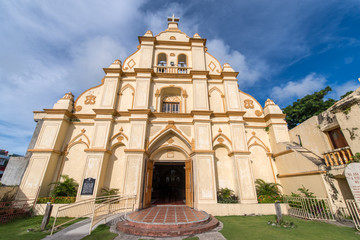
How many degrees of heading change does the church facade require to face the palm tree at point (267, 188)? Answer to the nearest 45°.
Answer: approximately 90° to its left

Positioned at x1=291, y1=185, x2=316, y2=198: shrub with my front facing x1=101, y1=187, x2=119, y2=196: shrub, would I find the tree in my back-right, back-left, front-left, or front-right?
back-right

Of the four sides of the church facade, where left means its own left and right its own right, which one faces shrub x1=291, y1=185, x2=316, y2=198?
left

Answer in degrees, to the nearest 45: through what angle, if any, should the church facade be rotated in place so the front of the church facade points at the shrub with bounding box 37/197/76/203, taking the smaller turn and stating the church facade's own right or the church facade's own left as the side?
approximately 90° to the church facade's own right

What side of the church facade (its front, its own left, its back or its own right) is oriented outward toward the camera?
front

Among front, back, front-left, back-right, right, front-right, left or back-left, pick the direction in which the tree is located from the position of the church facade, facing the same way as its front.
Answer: left

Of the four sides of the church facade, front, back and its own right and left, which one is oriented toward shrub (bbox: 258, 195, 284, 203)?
left
